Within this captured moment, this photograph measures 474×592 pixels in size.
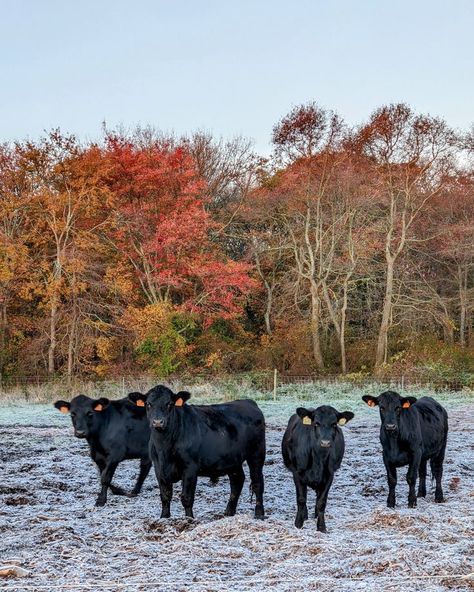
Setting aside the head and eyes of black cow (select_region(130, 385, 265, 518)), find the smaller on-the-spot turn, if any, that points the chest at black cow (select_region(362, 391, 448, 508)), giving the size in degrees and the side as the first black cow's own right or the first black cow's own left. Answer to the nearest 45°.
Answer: approximately 135° to the first black cow's own left

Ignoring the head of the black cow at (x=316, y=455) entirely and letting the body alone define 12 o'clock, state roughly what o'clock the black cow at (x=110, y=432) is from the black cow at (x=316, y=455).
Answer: the black cow at (x=110, y=432) is roughly at 4 o'clock from the black cow at (x=316, y=455).

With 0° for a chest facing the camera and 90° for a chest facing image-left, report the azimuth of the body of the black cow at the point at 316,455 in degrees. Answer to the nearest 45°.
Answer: approximately 0°

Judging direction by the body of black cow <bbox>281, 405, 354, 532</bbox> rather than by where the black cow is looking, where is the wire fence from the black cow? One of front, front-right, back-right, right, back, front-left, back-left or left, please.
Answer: back

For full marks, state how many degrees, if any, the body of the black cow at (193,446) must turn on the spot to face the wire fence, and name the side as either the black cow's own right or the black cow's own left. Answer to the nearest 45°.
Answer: approximately 135° to the black cow's own right

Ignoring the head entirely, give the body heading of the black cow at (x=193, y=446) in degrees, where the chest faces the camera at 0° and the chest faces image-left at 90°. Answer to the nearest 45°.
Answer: approximately 45°

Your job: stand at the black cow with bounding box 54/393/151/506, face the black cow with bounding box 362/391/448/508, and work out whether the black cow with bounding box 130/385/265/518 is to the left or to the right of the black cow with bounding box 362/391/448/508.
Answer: right

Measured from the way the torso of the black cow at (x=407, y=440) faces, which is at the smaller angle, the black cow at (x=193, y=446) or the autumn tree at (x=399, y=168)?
the black cow

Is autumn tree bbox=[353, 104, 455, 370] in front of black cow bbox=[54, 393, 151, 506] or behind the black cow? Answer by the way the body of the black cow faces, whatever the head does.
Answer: behind

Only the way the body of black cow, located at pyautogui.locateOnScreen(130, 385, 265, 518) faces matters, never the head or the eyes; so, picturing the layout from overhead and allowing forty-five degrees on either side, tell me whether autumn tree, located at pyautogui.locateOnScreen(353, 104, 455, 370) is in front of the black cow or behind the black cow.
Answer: behind

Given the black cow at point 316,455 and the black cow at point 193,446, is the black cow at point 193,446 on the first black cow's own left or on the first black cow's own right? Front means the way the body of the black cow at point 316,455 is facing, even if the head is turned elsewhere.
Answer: on the first black cow's own right
